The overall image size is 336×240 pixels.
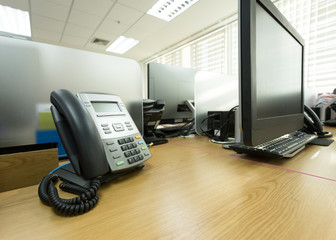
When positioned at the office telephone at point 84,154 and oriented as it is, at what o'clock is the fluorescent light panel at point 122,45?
The fluorescent light panel is roughly at 8 o'clock from the office telephone.

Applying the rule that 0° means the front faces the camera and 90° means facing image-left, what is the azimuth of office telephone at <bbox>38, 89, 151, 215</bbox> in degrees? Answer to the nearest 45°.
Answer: approximately 315°

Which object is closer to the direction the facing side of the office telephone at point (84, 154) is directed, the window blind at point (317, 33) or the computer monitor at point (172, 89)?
the window blind

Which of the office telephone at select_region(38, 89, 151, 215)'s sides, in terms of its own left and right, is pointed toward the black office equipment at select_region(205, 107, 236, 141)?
left

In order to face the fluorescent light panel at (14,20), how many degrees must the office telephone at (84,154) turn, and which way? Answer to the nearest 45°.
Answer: approximately 135° to its left

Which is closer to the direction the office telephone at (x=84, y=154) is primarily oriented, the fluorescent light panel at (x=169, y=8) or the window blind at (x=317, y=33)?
the window blind

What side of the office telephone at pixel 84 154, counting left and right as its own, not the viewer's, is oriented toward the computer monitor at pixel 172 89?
left

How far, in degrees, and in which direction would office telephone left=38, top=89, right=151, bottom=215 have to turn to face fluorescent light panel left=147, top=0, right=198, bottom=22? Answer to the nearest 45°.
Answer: approximately 90° to its left
